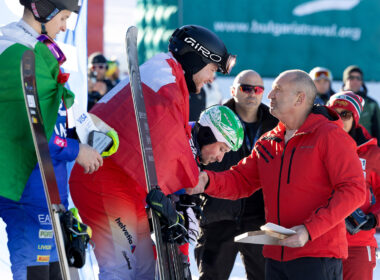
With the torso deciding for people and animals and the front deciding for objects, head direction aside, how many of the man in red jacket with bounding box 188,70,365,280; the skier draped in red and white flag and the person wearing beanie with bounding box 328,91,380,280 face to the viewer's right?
1

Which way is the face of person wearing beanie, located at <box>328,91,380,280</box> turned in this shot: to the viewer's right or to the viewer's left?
to the viewer's left

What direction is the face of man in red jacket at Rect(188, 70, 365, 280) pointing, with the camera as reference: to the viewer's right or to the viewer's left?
to the viewer's left

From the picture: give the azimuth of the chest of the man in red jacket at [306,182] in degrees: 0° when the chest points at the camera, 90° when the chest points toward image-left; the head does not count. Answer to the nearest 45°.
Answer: approximately 45°

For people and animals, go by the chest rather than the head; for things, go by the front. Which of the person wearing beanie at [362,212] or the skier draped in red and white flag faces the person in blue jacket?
the person wearing beanie

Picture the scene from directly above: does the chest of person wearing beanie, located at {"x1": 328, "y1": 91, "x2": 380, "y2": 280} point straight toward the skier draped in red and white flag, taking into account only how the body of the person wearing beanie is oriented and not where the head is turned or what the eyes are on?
yes

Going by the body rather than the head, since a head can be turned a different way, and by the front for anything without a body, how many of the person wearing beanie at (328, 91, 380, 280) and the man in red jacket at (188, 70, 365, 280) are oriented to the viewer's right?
0

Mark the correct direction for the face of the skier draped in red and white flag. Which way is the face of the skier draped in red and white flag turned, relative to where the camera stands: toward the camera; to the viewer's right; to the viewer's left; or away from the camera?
to the viewer's right

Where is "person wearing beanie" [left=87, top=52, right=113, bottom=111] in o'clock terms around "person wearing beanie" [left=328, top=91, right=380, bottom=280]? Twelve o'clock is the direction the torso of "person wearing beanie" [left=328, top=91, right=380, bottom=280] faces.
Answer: "person wearing beanie" [left=87, top=52, right=113, bottom=111] is roughly at 3 o'clock from "person wearing beanie" [left=328, top=91, right=380, bottom=280].

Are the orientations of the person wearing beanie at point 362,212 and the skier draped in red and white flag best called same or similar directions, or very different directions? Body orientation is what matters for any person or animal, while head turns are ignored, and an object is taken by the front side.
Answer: very different directions

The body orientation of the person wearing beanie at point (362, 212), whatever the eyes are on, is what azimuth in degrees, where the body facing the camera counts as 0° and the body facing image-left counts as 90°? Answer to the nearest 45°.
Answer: approximately 45°

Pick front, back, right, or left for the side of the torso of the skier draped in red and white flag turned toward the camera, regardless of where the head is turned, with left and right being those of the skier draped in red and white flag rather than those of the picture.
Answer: right

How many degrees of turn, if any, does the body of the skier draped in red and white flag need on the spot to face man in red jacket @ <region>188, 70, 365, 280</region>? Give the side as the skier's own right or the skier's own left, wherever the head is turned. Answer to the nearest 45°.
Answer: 0° — they already face them
